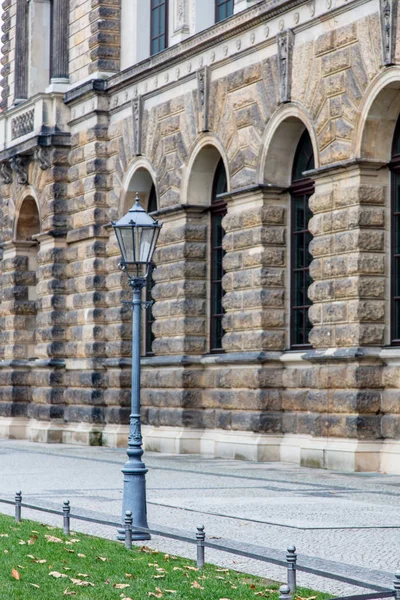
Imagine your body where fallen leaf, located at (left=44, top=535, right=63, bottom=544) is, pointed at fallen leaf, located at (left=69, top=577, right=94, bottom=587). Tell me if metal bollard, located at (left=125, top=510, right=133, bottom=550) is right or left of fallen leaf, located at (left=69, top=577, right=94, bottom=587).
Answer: left

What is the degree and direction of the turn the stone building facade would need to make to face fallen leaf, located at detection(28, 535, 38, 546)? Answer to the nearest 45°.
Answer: approximately 45° to its left

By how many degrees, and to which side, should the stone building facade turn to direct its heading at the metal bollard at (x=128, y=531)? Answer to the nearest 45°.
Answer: approximately 45° to its left

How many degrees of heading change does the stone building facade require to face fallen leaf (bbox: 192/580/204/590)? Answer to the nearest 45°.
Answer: approximately 45° to its left

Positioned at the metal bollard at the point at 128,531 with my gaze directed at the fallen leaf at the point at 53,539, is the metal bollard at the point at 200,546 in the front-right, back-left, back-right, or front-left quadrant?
back-left

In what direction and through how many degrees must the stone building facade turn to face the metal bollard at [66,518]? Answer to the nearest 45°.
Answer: approximately 45° to its left

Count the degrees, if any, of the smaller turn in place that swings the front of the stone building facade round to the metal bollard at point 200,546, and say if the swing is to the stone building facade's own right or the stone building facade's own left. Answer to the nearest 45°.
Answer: approximately 45° to the stone building facade's own left

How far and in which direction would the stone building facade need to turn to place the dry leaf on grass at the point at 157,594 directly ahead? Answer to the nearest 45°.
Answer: approximately 45° to its left

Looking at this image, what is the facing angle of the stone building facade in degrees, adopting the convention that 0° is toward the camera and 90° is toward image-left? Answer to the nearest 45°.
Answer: approximately 45°
